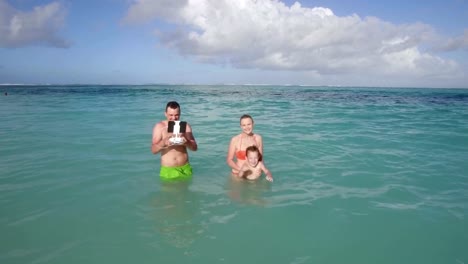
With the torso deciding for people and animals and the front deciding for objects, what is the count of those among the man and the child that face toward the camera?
2

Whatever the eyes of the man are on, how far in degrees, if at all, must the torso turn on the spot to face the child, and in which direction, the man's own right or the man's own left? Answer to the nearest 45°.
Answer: approximately 90° to the man's own left

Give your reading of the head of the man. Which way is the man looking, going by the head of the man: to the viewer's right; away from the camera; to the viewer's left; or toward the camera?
toward the camera

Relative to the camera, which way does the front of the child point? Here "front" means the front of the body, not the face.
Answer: toward the camera

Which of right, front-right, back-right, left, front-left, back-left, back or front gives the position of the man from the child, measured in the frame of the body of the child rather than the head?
right

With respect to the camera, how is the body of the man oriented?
toward the camera

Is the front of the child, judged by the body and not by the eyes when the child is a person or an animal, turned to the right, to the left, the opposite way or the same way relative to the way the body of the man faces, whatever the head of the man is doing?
the same way
